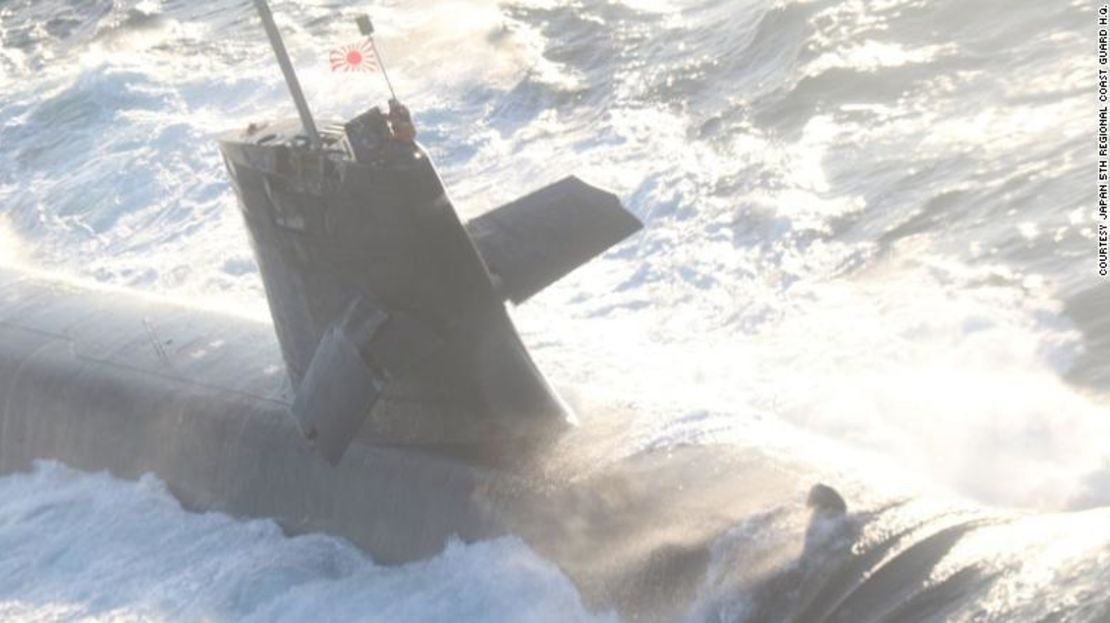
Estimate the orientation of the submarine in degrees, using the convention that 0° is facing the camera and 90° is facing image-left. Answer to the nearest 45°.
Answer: approximately 315°
